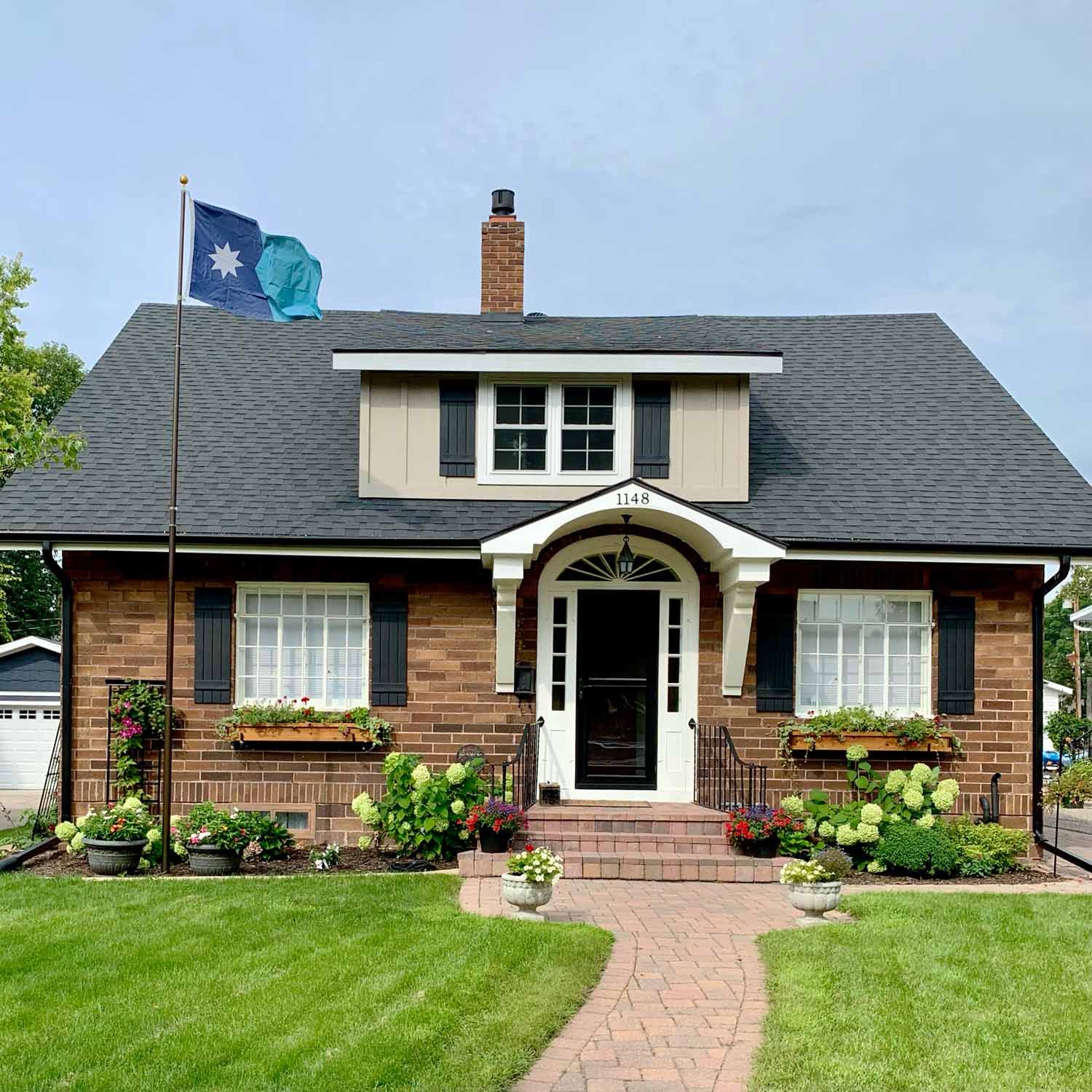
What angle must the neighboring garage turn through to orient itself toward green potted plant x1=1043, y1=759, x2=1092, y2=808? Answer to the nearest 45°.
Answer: approximately 45° to its left

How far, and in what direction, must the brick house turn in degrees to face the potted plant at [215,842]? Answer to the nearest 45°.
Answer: approximately 45° to its right

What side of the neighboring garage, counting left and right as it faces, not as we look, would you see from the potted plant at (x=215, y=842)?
front

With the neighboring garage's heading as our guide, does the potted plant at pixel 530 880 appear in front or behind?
in front

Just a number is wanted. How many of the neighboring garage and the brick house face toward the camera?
2

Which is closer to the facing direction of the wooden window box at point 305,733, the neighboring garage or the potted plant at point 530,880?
the potted plant

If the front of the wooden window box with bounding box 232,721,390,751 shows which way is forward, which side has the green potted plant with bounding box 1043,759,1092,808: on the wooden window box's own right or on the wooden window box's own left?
on the wooden window box's own left

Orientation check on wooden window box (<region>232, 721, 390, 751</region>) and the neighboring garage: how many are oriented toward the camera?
2

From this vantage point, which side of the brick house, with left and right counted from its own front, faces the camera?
front

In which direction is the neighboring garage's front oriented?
toward the camera
